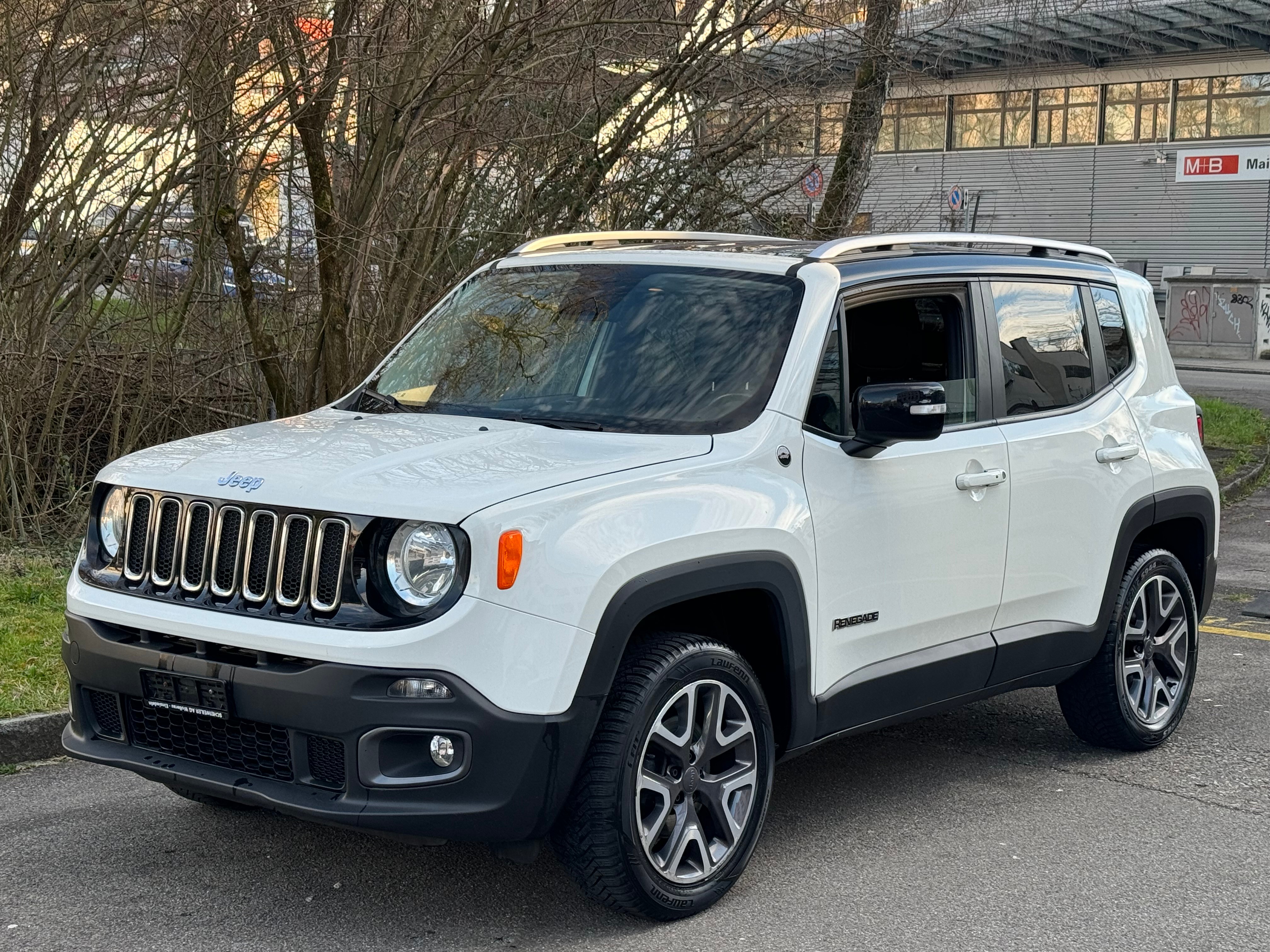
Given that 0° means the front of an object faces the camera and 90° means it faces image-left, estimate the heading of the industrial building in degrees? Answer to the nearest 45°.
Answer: approximately 0°

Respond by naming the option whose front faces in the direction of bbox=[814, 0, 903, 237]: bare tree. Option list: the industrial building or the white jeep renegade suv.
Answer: the industrial building

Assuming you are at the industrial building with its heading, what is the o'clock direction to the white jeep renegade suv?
The white jeep renegade suv is roughly at 12 o'clock from the industrial building.

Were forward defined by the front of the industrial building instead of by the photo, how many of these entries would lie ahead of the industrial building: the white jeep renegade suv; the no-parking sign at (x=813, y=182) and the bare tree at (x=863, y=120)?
3

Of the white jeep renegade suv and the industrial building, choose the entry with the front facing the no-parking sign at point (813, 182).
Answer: the industrial building

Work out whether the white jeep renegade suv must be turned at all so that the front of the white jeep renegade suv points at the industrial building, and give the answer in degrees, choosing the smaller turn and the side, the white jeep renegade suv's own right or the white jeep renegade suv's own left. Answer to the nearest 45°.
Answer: approximately 135° to the white jeep renegade suv's own right

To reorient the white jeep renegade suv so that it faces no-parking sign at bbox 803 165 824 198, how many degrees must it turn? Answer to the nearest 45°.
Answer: approximately 135° to its right

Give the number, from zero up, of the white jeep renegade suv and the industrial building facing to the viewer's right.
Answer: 0

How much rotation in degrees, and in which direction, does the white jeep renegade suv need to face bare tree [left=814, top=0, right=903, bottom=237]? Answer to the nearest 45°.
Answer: approximately 135° to its right

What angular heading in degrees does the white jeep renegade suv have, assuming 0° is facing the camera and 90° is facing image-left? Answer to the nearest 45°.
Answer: approximately 45°

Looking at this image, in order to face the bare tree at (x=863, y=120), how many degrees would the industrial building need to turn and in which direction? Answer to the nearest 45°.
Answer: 0° — it already faces it
